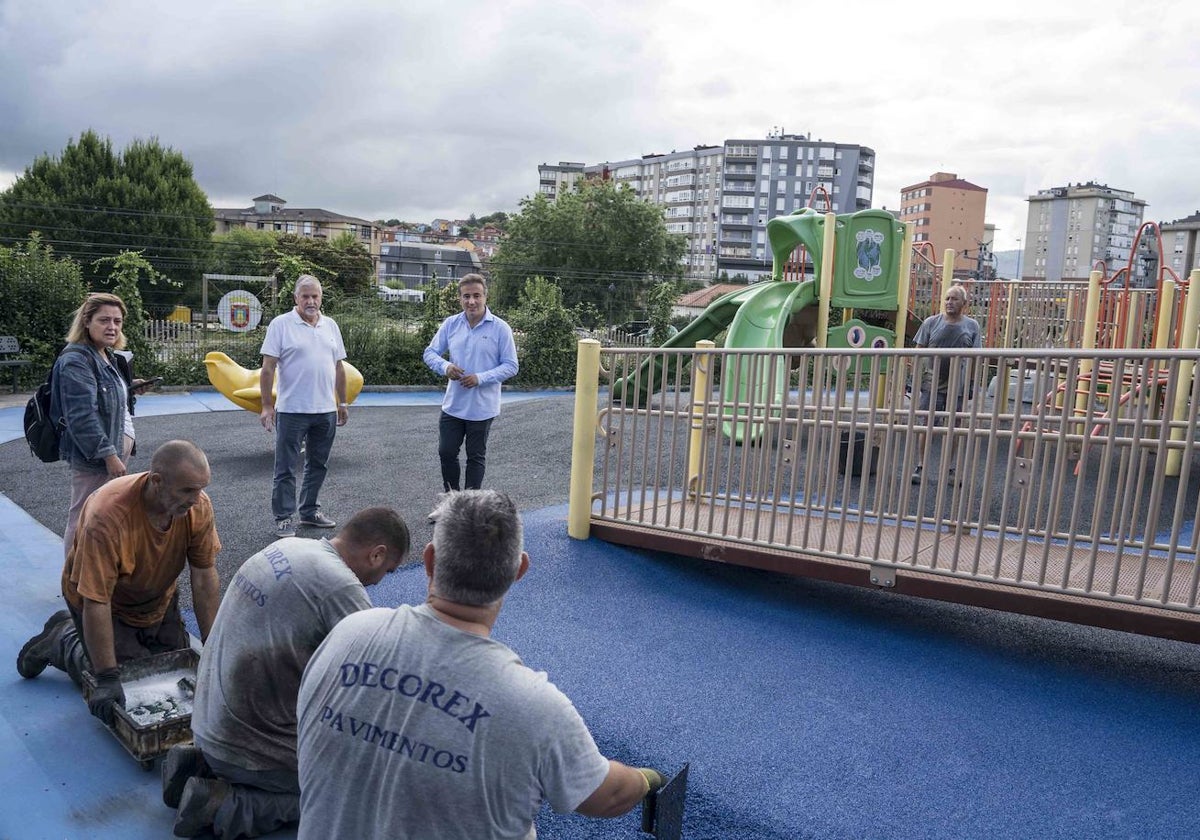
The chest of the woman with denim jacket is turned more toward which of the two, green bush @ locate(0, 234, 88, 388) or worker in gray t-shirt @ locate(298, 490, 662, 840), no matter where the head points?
the worker in gray t-shirt

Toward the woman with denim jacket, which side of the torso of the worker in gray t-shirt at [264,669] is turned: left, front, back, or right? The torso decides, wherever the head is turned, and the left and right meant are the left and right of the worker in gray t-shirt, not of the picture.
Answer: left

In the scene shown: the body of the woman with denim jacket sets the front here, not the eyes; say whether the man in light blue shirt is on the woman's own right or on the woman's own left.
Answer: on the woman's own left

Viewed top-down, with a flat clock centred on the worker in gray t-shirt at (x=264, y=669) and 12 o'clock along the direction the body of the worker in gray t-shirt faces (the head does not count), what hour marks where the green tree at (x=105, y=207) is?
The green tree is roughly at 10 o'clock from the worker in gray t-shirt.

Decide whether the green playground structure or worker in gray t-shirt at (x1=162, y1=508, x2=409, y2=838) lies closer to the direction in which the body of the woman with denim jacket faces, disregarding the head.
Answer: the worker in gray t-shirt

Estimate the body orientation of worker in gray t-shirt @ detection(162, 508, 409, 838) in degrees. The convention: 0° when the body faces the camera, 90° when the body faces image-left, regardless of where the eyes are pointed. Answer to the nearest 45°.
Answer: approximately 225°

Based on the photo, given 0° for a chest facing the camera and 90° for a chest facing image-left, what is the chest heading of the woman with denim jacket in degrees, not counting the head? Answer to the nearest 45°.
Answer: approximately 315°

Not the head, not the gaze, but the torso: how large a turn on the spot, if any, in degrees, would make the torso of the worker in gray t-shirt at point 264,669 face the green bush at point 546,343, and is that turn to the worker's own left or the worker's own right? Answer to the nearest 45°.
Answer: approximately 45° to the worker's own left

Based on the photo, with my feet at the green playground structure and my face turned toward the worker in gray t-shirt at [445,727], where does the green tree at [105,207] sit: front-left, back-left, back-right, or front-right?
back-right

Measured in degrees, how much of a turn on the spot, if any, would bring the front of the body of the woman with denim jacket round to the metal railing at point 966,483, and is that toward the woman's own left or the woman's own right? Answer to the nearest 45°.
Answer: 0° — they already face it

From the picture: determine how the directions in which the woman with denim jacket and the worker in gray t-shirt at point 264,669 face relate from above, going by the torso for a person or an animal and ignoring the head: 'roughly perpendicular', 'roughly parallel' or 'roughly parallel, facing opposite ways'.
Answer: roughly perpendicular

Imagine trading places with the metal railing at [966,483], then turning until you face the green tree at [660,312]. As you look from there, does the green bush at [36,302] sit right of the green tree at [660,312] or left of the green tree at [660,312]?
left

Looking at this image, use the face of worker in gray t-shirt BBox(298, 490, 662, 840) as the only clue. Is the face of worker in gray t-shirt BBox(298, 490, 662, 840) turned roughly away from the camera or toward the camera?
away from the camera
